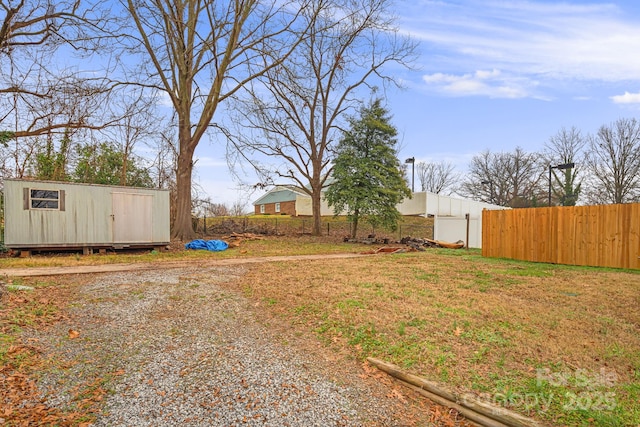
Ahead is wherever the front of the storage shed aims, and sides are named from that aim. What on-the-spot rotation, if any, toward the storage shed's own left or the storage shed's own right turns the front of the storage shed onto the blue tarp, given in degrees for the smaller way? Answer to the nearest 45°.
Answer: approximately 90° to the storage shed's own left

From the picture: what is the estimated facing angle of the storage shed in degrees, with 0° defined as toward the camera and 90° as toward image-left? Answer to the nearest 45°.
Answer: approximately 0°

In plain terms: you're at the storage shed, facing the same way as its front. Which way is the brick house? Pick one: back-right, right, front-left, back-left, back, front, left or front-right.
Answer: back-left

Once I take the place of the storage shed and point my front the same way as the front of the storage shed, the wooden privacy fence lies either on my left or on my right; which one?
on my left

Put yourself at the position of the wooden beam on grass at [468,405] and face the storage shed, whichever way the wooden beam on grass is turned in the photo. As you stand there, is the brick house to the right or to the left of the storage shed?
right

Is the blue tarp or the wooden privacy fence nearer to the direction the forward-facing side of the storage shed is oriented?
the wooden privacy fence

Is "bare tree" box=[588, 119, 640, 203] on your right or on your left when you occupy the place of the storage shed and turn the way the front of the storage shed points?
on your left
